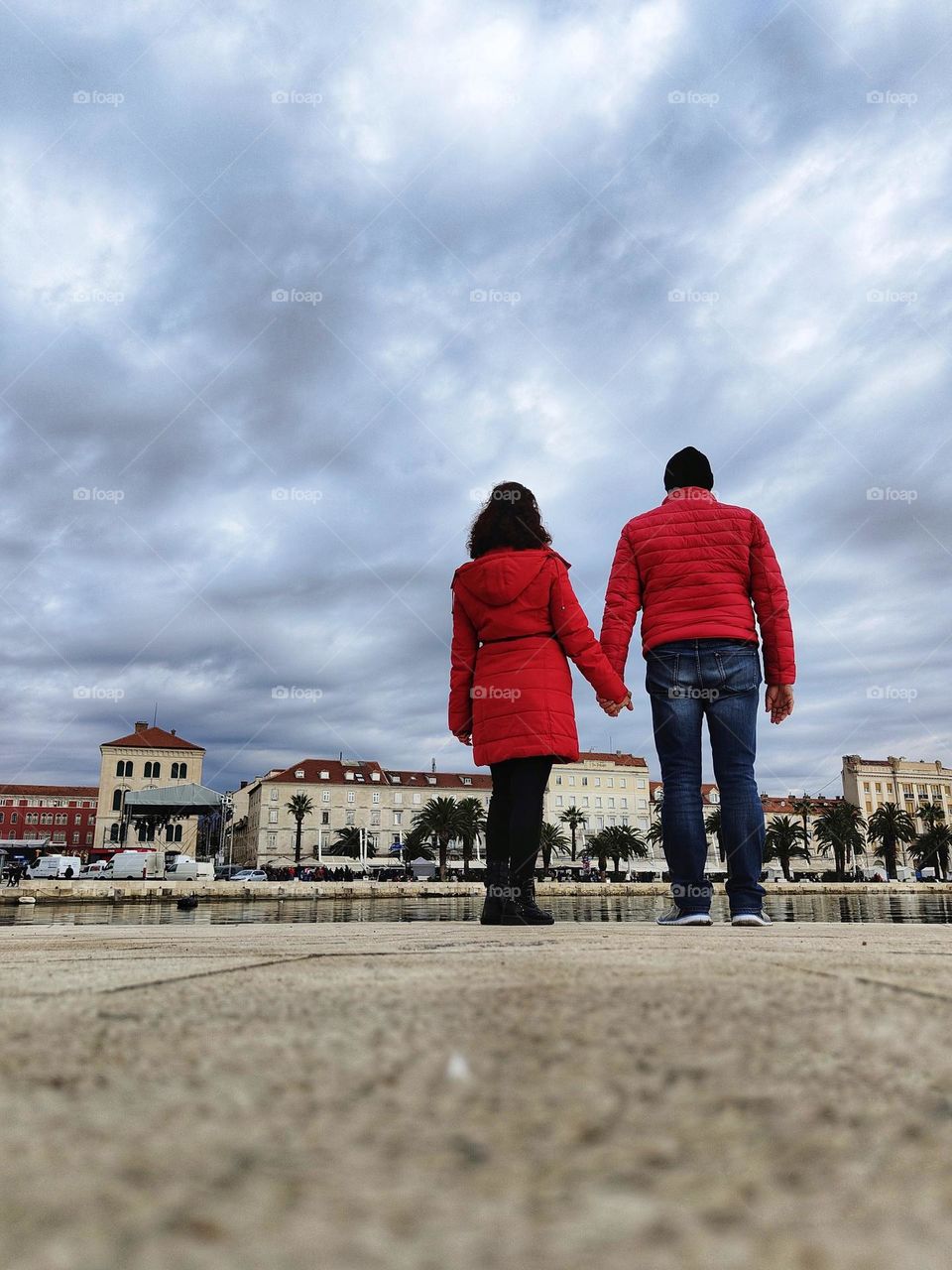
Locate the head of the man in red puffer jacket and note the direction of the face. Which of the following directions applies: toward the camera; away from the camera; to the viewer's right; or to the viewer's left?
away from the camera

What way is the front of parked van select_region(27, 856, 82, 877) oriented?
to the viewer's left

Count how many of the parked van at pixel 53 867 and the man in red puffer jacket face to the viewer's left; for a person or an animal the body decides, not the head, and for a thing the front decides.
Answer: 1

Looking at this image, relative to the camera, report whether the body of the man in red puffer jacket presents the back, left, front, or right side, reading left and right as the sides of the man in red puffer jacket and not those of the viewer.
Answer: back

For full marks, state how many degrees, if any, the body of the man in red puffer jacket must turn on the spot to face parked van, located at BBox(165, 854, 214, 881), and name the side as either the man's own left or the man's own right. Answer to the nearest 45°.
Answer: approximately 45° to the man's own left

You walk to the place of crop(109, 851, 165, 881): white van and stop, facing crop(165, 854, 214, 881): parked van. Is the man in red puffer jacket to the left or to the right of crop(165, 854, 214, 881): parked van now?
right

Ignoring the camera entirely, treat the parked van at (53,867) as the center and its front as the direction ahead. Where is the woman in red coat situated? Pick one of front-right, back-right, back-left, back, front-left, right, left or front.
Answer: left

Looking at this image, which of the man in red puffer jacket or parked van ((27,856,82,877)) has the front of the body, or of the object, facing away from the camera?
the man in red puffer jacket

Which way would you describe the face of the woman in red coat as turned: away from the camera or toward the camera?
away from the camera

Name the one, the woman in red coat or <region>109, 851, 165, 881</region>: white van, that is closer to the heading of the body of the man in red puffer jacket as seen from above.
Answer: the white van

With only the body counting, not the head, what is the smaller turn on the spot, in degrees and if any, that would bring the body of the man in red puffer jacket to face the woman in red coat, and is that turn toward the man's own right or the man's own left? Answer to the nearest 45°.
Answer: approximately 90° to the man's own left
